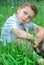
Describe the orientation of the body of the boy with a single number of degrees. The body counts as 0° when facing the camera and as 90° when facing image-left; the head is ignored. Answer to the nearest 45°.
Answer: approximately 315°
